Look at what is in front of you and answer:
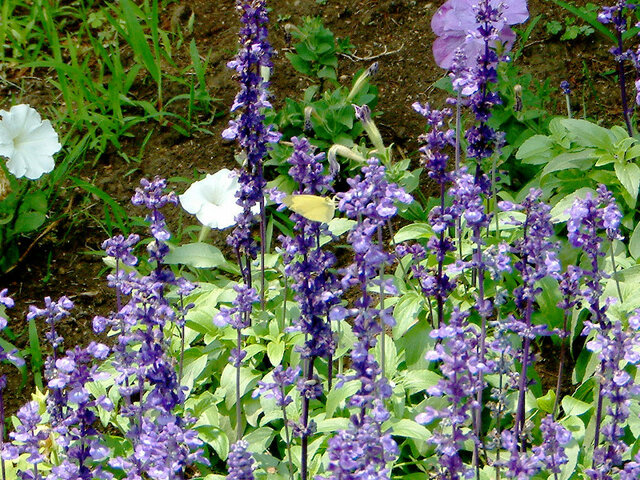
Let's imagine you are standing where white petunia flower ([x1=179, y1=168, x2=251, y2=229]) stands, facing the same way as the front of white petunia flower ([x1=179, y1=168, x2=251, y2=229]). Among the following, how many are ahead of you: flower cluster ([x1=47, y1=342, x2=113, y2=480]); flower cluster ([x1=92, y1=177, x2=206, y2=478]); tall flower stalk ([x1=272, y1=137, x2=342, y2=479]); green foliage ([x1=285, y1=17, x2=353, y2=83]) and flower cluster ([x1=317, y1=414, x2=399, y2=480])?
4

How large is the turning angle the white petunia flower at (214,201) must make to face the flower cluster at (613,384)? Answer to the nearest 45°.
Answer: approximately 45° to its left

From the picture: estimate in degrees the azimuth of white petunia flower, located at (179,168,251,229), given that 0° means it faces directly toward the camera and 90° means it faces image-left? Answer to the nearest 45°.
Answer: approximately 0°

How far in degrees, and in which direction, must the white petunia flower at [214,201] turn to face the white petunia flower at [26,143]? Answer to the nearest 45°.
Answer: approximately 135° to its right

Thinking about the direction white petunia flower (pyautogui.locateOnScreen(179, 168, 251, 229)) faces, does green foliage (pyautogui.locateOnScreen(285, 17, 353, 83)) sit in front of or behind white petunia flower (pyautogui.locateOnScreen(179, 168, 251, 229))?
behind
